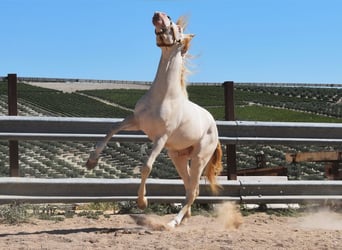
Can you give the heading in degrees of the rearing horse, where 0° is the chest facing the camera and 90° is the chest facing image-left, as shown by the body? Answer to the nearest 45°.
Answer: approximately 45°
